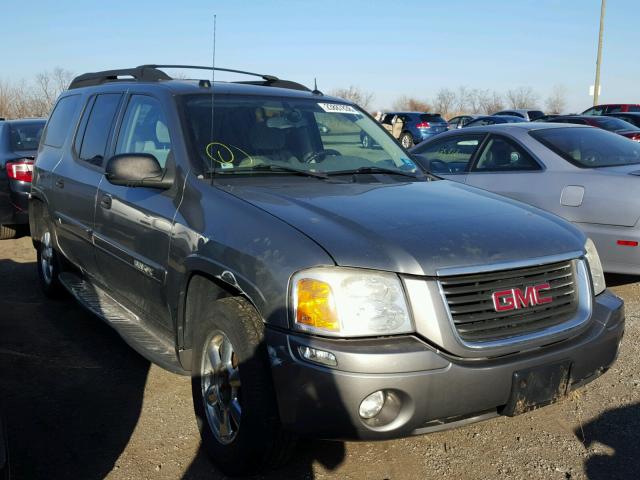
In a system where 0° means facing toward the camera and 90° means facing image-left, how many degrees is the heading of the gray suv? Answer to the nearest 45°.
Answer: approximately 315°

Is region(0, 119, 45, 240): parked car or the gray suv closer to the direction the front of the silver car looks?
the parked car

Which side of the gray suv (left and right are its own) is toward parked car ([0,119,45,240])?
back

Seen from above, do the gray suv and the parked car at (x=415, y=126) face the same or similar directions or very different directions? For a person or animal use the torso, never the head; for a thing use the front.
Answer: very different directions

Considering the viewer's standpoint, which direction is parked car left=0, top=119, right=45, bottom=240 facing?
facing away from the viewer and to the left of the viewer

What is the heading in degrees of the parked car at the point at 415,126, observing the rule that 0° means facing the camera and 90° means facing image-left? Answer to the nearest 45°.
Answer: approximately 135°

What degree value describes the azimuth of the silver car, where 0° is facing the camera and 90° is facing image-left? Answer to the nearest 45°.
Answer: approximately 135°

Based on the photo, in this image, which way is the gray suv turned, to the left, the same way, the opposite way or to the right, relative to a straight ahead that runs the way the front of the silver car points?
the opposite way
